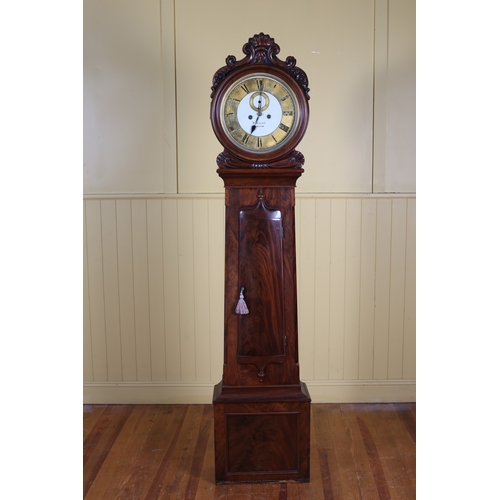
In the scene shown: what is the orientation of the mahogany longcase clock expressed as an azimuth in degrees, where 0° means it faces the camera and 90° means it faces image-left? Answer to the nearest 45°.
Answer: approximately 0°
